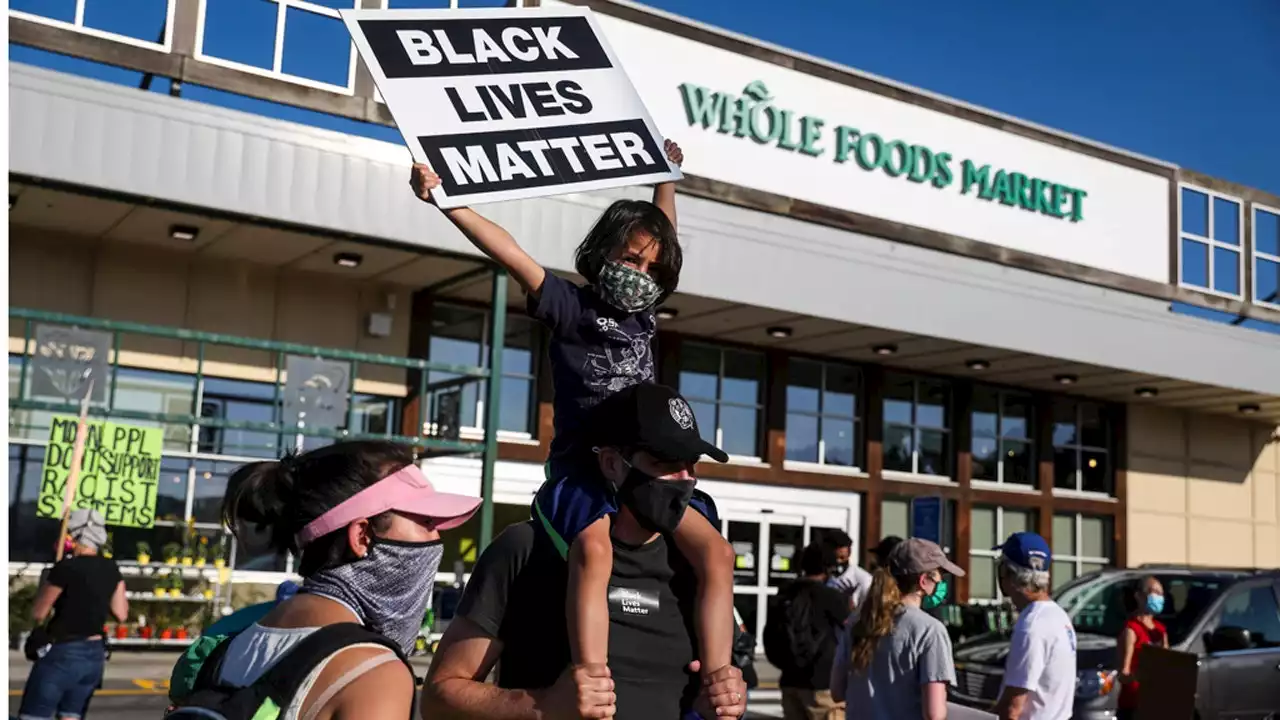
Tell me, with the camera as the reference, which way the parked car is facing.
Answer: facing the viewer and to the left of the viewer

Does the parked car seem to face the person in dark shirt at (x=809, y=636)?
yes

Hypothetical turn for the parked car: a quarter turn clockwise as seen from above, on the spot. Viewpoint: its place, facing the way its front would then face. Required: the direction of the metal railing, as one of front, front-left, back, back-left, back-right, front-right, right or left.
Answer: front-left

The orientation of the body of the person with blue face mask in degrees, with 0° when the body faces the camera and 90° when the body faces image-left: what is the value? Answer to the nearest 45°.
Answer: approximately 315°

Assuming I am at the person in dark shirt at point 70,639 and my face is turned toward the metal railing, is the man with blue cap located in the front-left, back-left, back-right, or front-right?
back-right

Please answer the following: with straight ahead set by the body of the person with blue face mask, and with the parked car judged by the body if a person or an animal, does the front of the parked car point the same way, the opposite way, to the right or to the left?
to the right

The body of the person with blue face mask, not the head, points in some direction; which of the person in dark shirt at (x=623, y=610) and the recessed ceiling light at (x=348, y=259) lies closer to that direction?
the person in dark shirt

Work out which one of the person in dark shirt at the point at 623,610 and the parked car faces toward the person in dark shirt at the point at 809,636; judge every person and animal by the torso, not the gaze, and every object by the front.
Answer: the parked car

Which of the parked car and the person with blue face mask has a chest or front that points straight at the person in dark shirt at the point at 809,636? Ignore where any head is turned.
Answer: the parked car

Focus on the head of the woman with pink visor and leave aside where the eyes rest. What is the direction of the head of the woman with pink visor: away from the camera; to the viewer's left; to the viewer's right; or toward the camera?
to the viewer's right

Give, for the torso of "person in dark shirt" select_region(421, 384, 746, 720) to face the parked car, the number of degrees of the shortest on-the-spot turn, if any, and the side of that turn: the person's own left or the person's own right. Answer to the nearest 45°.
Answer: approximately 90° to the person's own left

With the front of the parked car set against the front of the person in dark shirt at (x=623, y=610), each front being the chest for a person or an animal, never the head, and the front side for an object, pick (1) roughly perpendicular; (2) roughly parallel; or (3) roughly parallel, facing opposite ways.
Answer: roughly perpendicular

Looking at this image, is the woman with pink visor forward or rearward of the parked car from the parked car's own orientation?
forward

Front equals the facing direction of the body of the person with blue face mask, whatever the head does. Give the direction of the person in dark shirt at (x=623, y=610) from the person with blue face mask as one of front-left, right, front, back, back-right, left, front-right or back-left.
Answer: front-right

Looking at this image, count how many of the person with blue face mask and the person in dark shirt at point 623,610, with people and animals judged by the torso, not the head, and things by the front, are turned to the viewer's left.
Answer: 0

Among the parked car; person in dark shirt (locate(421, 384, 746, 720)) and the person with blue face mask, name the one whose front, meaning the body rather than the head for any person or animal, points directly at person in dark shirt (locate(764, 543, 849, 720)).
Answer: the parked car

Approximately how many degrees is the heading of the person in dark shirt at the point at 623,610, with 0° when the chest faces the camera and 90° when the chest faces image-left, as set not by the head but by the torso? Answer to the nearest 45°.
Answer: approximately 315°
